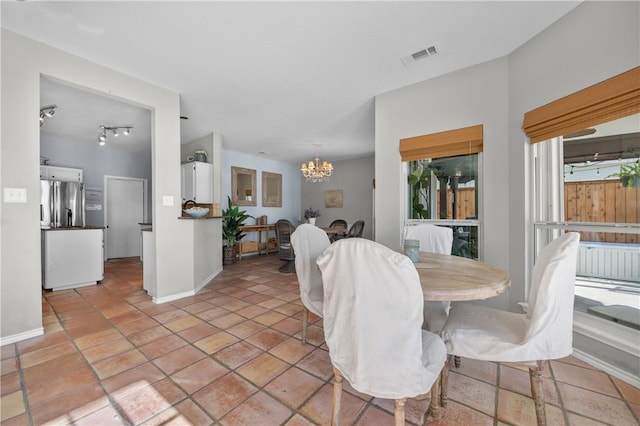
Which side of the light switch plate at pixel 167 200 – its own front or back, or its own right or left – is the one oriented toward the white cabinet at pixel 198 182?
back

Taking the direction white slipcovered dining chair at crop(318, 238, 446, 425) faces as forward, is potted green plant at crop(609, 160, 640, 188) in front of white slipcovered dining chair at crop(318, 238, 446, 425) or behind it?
in front

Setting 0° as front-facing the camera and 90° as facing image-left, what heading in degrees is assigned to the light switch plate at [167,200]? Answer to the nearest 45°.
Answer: approximately 0°

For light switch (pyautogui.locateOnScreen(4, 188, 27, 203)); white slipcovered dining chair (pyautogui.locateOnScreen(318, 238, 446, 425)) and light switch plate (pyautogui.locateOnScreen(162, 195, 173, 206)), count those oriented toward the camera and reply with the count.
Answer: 2

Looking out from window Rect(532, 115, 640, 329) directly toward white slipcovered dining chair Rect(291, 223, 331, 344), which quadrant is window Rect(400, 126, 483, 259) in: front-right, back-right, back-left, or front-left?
front-right

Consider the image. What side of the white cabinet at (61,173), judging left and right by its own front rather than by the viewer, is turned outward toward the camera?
front

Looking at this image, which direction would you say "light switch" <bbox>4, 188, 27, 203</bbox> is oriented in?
toward the camera

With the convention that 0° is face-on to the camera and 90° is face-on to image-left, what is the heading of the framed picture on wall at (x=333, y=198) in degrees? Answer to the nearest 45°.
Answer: approximately 0°

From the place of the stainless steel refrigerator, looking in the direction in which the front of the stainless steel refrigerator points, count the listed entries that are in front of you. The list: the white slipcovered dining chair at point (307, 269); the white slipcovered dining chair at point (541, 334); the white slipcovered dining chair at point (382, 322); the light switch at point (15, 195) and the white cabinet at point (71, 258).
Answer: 5

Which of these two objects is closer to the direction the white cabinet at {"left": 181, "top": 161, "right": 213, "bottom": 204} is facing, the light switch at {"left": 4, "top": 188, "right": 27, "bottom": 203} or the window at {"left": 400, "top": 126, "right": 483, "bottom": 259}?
the light switch

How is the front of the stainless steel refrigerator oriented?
toward the camera

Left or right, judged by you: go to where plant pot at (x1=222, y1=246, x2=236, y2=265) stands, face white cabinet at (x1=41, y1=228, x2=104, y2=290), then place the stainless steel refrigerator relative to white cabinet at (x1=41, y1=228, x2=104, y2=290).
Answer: right

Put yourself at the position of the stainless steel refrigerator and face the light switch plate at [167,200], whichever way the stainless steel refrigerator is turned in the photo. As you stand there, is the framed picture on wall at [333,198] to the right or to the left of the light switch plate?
left

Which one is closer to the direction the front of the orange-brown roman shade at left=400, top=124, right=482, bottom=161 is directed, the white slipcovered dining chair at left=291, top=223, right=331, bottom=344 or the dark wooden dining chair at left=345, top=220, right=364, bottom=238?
the white slipcovered dining chair

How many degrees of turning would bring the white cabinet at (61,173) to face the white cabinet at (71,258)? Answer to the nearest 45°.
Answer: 0° — it already faces it

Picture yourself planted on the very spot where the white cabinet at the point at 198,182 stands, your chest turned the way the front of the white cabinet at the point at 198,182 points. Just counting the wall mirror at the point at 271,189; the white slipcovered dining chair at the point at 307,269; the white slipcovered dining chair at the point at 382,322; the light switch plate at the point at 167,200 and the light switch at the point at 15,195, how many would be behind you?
1

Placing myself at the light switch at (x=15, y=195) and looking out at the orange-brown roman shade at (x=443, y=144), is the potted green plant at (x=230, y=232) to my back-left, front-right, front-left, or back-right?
front-left

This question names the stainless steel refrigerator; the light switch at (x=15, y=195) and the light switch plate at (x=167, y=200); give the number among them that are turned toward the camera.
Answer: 3
